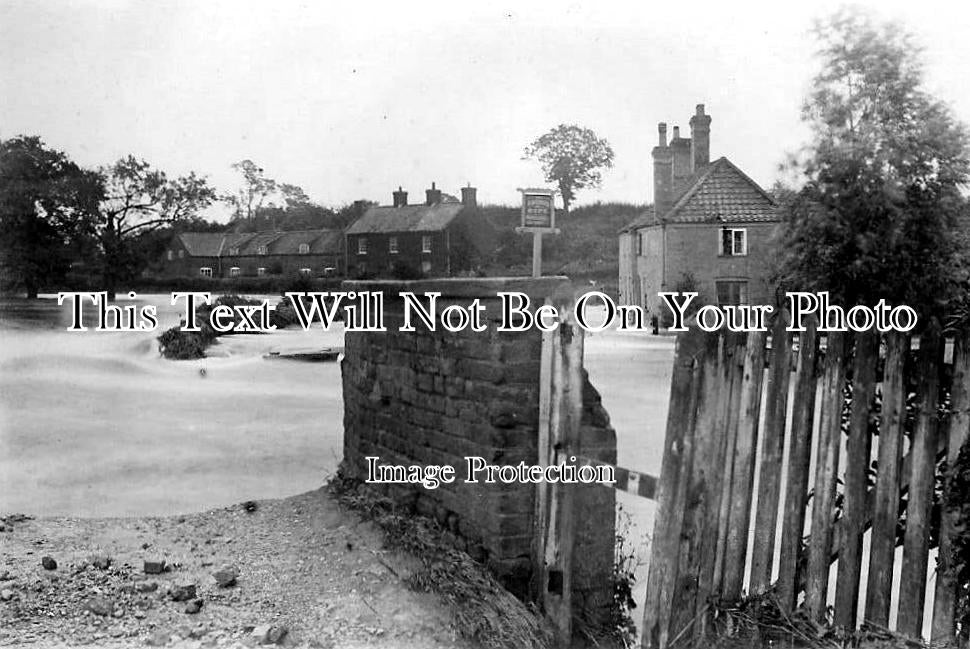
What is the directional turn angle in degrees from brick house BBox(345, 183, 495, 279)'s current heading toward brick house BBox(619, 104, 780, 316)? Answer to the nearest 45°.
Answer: approximately 45° to its left

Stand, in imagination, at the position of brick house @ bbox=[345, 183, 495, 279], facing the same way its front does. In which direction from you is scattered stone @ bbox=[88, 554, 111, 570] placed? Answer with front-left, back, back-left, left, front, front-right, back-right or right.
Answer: front

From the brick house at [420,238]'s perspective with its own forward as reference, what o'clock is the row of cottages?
The row of cottages is roughly at 2 o'clock from the brick house.

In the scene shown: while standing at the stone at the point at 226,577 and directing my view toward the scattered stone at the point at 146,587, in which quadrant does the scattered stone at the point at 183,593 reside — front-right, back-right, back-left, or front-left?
front-left

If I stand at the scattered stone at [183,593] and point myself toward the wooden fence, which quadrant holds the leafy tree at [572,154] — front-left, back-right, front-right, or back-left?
front-left

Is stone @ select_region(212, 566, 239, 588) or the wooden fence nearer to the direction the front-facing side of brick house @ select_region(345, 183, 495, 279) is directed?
the stone

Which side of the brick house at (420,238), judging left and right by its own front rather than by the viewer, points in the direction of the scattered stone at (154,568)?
front

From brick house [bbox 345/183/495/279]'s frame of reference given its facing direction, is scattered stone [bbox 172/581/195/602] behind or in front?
in front

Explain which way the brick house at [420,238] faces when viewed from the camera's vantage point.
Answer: facing the viewer and to the left of the viewer

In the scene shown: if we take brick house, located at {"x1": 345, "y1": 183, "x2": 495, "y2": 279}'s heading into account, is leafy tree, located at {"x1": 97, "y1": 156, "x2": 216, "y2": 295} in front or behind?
in front

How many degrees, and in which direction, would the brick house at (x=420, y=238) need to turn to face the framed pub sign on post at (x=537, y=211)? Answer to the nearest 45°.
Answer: approximately 45° to its left
